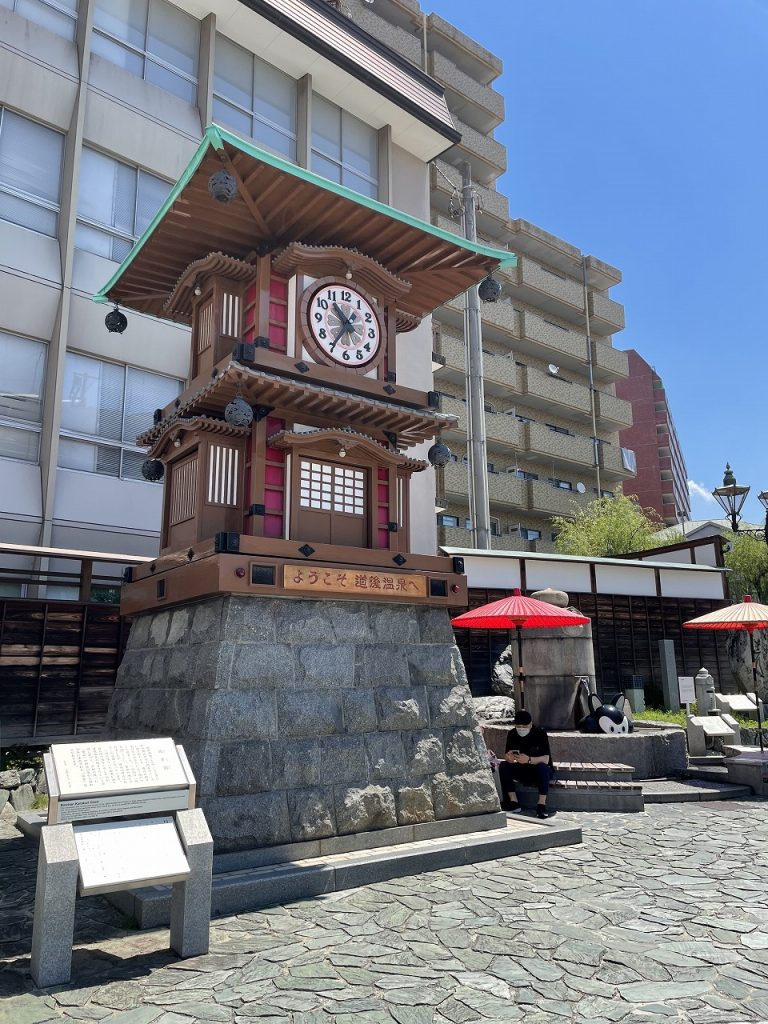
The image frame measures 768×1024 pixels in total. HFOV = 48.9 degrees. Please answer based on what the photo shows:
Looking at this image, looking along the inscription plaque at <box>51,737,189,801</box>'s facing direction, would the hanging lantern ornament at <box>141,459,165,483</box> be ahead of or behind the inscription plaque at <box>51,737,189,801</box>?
behind

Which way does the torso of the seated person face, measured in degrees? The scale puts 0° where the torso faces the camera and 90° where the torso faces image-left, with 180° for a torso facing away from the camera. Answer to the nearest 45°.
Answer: approximately 0°

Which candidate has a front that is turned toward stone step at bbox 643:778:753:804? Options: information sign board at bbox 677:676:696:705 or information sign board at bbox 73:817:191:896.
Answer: information sign board at bbox 677:676:696:705

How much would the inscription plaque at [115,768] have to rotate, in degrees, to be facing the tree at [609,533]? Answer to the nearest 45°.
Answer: approximately 135° to its left
